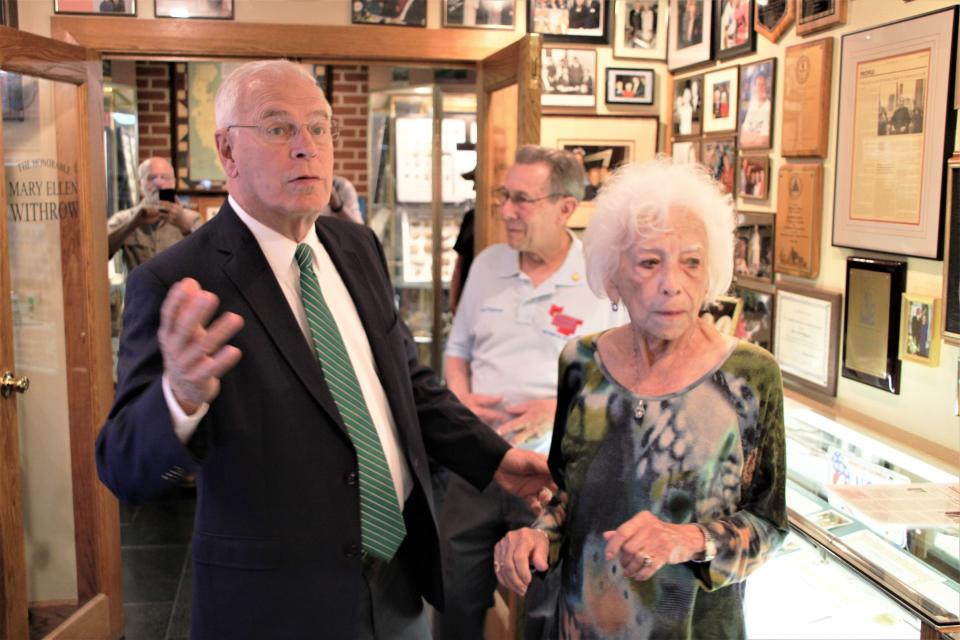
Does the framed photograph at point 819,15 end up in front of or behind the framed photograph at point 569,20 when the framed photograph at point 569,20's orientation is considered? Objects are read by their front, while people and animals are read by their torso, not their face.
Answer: in front

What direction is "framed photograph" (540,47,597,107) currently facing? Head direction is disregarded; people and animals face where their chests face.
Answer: toward the camera

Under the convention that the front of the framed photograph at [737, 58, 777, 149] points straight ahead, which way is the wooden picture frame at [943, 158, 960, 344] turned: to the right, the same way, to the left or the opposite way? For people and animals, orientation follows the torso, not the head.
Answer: the same way

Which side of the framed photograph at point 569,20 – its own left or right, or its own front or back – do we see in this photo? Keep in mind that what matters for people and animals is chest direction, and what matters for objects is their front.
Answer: front

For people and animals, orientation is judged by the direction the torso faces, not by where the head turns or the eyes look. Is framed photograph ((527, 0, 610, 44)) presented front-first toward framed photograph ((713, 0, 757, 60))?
no

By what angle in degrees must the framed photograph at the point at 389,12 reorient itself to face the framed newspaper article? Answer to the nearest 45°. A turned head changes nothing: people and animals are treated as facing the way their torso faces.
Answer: approximately 45° to its left

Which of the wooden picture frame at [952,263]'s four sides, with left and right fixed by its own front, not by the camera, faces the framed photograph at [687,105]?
right

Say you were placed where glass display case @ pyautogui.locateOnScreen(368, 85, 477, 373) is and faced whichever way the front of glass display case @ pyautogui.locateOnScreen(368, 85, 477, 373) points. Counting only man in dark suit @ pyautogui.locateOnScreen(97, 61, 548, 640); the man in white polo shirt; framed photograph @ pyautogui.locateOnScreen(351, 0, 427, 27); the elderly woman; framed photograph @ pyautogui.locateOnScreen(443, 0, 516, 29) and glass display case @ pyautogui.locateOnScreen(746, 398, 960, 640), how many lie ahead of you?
6

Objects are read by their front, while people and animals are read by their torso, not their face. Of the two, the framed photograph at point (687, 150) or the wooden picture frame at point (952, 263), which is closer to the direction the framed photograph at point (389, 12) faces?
the wooden picture frame

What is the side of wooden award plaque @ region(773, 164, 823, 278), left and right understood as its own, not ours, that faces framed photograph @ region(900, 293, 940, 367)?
left

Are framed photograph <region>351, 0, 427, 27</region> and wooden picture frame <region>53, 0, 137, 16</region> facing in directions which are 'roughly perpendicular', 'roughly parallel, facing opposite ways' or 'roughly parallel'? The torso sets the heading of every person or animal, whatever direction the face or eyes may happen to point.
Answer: roughly parallel

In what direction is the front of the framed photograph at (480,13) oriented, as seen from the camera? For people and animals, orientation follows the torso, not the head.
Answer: facing the viewer

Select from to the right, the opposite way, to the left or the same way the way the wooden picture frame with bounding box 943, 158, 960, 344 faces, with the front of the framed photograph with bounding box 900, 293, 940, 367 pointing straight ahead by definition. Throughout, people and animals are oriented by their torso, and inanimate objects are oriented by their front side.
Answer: the same way

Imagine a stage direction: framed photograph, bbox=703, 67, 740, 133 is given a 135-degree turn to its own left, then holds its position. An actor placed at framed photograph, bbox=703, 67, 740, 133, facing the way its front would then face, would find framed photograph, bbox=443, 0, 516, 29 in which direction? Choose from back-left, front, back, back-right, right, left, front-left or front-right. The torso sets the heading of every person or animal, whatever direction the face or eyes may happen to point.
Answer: back

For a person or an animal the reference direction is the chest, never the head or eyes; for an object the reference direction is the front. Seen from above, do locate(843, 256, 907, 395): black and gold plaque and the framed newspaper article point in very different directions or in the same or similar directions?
same or similar directions

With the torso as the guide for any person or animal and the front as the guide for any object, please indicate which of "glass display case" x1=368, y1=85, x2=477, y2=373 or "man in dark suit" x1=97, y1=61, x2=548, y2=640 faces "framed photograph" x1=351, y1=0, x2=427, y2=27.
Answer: the glass display case
